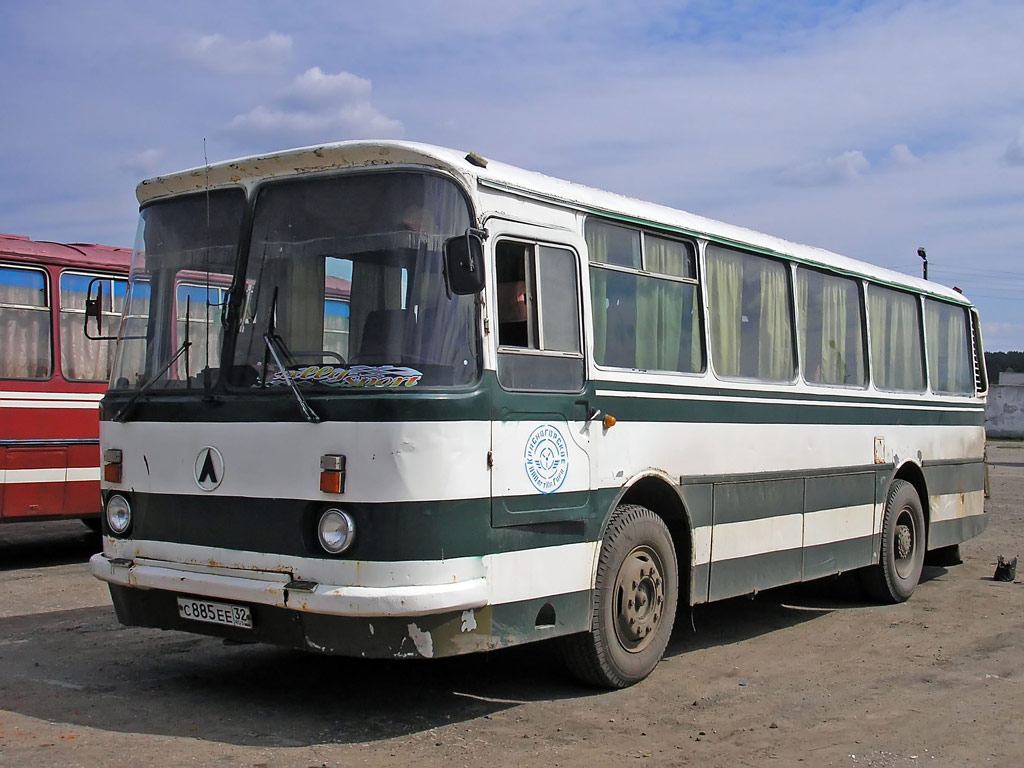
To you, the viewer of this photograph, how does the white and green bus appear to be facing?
facing the viewer and to the left of the viewer

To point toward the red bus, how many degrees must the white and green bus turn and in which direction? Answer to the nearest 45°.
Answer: approximately 90° to its right
